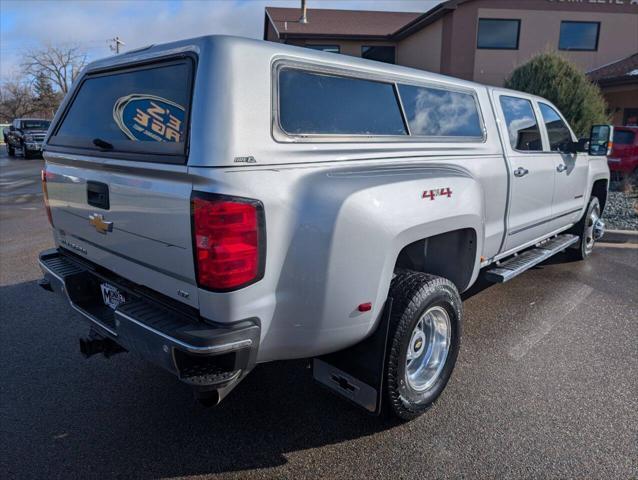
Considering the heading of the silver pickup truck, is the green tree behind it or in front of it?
in front

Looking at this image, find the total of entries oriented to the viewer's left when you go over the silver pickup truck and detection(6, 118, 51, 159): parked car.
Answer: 0

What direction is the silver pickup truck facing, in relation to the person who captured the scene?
facing away from the viewer and to the right of the viewer

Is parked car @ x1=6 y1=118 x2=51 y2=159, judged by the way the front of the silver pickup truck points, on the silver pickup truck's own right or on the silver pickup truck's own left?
on the silver pickup truck's own left

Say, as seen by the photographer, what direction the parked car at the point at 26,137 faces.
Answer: facing the viewer and to the right of the viewer

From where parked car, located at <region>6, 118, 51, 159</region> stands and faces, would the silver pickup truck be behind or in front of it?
in front

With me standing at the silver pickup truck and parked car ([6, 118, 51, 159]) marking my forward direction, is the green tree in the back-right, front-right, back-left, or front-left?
front-right

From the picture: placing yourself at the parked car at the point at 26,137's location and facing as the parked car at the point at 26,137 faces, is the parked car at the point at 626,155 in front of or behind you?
in front

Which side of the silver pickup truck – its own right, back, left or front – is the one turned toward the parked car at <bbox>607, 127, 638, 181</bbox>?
front
